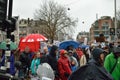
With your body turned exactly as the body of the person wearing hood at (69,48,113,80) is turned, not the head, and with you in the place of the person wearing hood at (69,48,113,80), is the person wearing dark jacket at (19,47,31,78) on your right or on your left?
on your left

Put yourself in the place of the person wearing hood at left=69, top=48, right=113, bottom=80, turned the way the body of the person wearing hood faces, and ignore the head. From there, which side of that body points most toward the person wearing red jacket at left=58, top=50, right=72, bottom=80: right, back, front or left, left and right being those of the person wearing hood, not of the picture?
left
